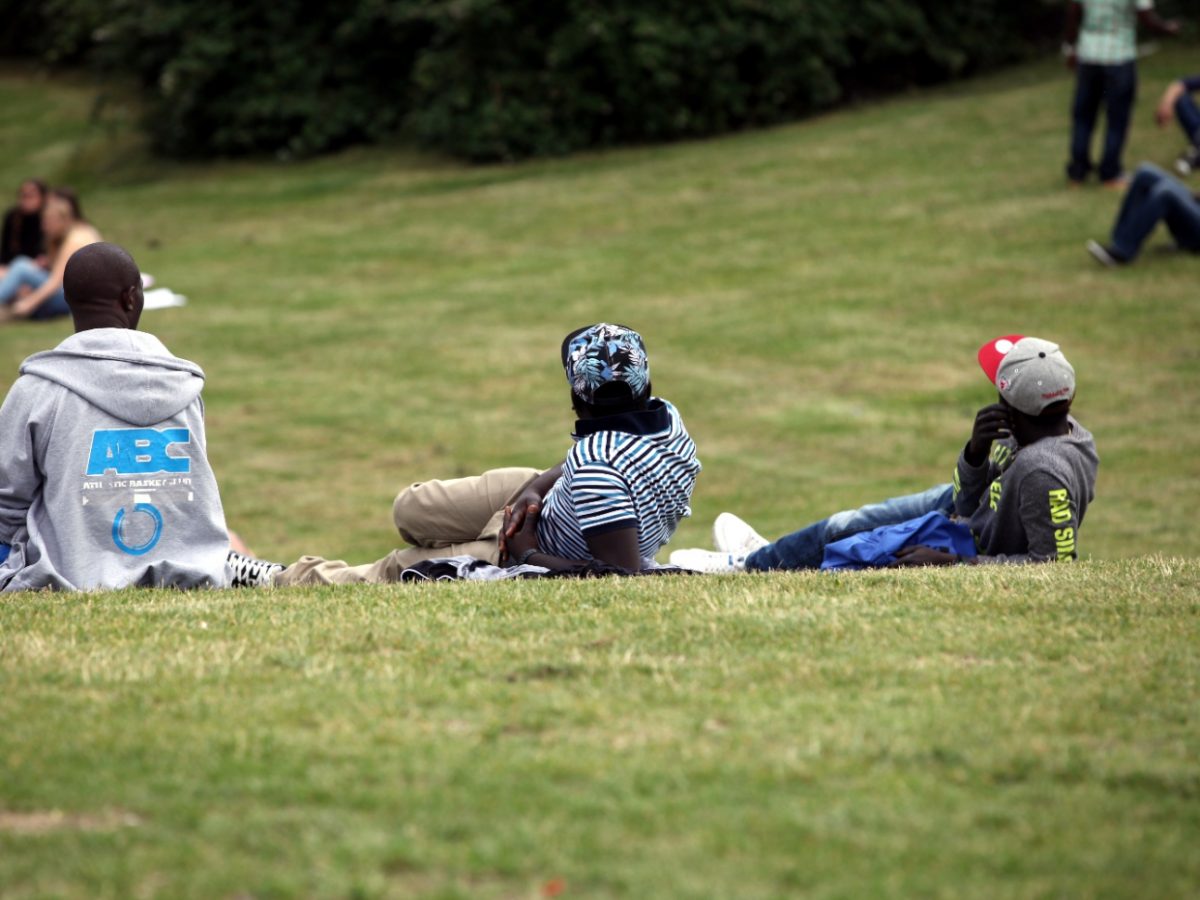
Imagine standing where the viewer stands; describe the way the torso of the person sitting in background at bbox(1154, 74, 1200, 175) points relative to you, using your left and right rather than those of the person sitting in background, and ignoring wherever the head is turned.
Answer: facing to the left of the viewer

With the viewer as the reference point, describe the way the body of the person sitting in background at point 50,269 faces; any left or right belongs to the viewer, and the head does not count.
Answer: facing to the left of the viewer

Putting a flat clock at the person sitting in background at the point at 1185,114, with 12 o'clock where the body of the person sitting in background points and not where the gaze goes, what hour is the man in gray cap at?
The man in gray cap is roughly at 9 o'clock from the person sitting in background.

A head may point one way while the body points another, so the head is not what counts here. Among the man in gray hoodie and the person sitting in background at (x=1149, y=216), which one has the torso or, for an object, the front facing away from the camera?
the man in gray hoodie

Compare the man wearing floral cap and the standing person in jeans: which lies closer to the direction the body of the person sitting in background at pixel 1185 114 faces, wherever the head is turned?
the standing person in jeans

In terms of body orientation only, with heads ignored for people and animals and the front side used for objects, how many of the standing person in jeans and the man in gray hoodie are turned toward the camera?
1

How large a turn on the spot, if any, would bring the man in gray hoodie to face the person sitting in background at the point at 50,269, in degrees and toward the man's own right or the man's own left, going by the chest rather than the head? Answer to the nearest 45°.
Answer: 0° — they already face them

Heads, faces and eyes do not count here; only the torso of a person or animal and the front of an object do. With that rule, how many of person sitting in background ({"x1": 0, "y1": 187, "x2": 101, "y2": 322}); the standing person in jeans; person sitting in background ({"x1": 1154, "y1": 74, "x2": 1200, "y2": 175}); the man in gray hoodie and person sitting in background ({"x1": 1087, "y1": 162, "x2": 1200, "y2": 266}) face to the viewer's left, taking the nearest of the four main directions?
3

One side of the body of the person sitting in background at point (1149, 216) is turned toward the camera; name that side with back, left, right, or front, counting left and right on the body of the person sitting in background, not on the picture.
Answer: left

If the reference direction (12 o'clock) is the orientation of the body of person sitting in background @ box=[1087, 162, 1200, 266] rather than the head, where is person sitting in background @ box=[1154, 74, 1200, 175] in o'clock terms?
person sitting in background @ box=[1154, 74, 1200, 175] is roughly at 3 o'clock from person sitting in background @ box=[1087, 162, 1200, 266].

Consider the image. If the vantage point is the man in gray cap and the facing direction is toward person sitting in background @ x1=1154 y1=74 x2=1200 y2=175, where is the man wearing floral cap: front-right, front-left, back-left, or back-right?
back-left

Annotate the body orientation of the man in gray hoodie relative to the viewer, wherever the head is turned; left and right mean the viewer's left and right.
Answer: facing away from the viewer
